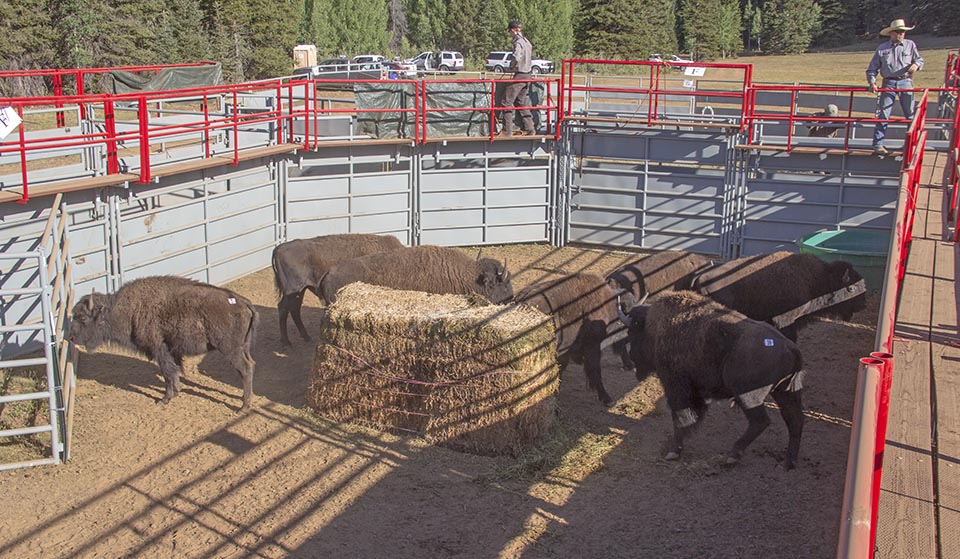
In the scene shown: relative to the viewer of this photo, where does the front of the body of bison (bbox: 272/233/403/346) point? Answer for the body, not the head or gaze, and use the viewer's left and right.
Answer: facing to the right of the viewer

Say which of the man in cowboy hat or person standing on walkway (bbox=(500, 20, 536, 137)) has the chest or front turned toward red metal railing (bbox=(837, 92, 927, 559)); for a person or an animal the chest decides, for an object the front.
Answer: the man in cowboy hat

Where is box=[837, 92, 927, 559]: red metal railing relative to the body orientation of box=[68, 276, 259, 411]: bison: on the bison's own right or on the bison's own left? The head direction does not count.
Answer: on the bison's own left

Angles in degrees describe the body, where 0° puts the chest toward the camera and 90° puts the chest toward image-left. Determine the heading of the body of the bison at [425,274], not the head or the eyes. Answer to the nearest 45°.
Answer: approximately 270°

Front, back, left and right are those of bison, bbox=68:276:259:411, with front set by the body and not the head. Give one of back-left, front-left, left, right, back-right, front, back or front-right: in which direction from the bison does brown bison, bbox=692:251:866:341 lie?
back

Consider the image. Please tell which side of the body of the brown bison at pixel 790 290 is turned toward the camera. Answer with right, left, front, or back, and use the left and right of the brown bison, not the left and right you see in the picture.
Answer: right

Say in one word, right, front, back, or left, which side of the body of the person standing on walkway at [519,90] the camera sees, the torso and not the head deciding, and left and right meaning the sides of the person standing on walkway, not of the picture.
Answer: left

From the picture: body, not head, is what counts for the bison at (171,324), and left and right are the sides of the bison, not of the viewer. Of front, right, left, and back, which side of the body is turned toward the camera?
left

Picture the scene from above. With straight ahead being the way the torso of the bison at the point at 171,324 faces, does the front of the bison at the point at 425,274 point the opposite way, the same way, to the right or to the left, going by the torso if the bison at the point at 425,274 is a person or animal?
the opposite way

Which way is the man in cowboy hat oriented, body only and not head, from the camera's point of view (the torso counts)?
toward the camera

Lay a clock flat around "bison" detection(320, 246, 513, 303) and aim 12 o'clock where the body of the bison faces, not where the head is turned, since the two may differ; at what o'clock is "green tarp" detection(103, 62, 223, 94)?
The green tarp is roughly at 8 o'clock from the bison.

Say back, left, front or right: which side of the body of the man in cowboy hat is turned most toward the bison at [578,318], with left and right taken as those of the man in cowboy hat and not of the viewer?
front
